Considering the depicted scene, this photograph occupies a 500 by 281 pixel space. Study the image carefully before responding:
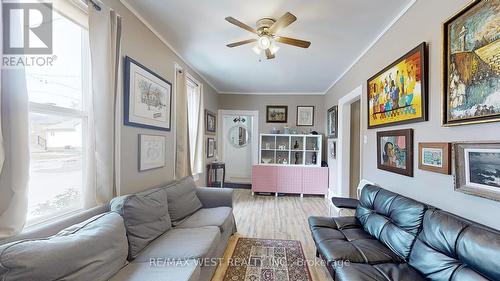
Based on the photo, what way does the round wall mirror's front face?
toward the camera

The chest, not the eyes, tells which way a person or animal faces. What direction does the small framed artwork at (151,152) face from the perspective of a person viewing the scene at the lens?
facing the viewer and to the right of the viewer

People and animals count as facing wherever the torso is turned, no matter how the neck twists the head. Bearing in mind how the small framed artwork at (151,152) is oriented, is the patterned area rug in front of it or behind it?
in front

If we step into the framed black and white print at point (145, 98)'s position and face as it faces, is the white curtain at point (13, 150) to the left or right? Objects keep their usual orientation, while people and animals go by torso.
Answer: on its right

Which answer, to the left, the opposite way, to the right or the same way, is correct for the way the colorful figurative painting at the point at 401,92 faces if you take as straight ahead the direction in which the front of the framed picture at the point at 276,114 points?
to the right

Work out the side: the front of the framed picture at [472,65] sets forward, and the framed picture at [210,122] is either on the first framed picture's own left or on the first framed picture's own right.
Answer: on the first framed picture's own right

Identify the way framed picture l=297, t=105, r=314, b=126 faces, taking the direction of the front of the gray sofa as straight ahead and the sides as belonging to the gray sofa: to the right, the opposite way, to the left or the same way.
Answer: to the right

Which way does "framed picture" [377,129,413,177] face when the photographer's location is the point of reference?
facing the viewer and to the left of the viewer

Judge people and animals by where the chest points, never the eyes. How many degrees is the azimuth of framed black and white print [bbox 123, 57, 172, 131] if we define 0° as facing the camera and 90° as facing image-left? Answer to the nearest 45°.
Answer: approximately 315°

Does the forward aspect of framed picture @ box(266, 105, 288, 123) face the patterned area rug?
yes

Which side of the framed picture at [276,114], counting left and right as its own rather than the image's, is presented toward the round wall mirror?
right

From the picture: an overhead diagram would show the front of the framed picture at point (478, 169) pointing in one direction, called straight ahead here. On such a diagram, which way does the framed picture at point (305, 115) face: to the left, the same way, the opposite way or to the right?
to the left

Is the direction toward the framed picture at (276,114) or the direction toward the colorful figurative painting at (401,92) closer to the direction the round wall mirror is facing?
the colorful figurative painting

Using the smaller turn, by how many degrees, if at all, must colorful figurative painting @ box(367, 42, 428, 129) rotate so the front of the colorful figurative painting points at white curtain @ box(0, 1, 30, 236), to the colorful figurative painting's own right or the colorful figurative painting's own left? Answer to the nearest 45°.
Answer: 0° — it already faces it

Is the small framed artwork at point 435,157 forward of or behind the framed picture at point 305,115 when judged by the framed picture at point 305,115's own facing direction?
forward
